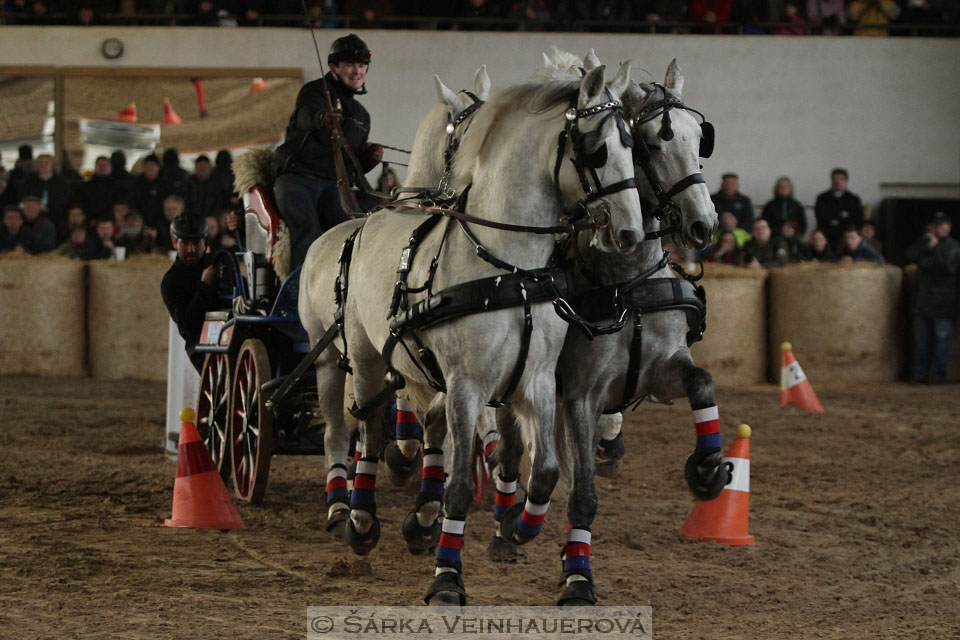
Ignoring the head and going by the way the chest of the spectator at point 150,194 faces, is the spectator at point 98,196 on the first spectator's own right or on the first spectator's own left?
on the first spectator's own right

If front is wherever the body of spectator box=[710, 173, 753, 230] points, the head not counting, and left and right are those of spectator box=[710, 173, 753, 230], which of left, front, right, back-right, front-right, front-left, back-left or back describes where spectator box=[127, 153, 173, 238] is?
right

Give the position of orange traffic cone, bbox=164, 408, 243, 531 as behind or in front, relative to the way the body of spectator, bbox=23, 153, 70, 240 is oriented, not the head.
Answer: in front

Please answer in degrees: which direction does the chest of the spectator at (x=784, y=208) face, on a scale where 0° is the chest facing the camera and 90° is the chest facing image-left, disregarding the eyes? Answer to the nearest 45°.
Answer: approximately 0°

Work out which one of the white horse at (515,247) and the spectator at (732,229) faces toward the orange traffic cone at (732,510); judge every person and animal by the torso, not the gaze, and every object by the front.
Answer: the spectator

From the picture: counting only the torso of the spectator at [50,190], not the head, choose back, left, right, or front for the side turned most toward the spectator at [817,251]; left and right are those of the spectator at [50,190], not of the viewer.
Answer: left

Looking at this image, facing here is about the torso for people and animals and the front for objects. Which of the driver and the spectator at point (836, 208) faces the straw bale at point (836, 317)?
the spectator
